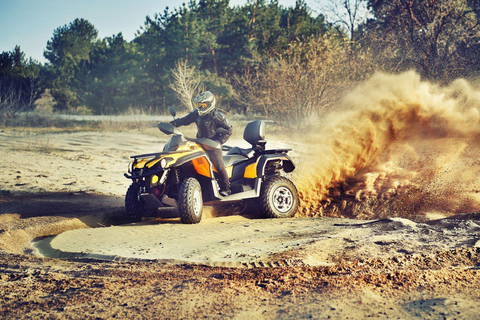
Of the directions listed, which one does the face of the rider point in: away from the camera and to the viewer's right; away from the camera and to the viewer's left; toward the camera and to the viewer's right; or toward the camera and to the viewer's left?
toward the camera and to the viewer's left

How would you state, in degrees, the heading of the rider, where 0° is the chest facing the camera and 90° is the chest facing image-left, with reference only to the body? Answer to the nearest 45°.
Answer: approximately 45°

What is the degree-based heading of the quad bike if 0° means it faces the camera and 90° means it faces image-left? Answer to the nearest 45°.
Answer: approximately 45°
